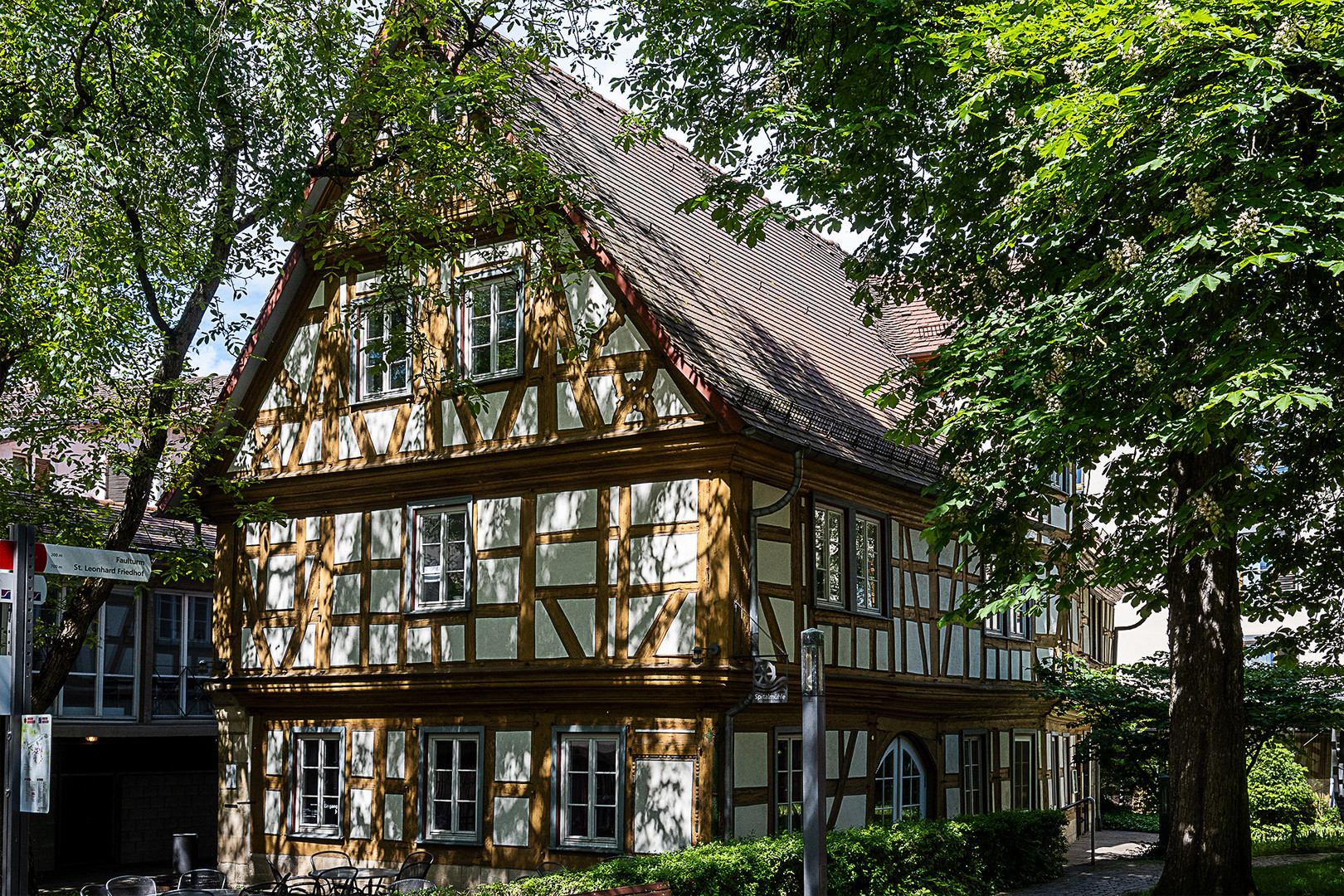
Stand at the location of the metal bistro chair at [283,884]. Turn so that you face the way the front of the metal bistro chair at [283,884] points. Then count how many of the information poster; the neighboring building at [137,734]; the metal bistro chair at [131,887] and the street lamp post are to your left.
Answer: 1

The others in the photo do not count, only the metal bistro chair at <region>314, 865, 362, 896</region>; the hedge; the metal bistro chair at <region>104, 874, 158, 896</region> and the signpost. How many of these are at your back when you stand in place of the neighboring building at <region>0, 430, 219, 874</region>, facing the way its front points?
0

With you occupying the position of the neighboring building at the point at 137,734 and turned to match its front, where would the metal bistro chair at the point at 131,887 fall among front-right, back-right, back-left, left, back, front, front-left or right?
front

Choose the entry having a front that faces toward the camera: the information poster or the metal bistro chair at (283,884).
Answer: the information poster

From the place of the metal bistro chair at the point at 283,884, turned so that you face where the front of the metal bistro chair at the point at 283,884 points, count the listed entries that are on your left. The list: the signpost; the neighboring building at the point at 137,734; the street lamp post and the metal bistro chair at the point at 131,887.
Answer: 1

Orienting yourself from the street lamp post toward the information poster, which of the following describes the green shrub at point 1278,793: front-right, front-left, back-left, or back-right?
back-right

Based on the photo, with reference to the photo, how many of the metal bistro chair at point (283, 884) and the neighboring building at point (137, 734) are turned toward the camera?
1

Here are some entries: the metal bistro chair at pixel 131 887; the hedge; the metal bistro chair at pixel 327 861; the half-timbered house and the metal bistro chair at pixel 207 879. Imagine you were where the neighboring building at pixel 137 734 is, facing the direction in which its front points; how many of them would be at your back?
0

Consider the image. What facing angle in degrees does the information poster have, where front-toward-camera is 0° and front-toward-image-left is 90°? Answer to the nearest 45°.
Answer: approximately 0°

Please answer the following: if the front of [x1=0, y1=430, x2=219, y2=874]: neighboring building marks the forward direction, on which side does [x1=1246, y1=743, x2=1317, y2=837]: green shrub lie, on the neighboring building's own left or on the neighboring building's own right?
on the neighboring building's own left

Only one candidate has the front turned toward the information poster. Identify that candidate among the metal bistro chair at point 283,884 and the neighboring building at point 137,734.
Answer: the neighboring building

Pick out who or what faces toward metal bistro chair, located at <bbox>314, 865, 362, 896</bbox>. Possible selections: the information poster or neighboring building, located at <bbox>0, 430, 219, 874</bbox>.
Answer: the neighboring building

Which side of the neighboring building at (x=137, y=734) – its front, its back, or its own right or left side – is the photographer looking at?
front

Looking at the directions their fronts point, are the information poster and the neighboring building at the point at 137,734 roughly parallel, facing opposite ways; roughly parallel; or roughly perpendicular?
roughly parallel
